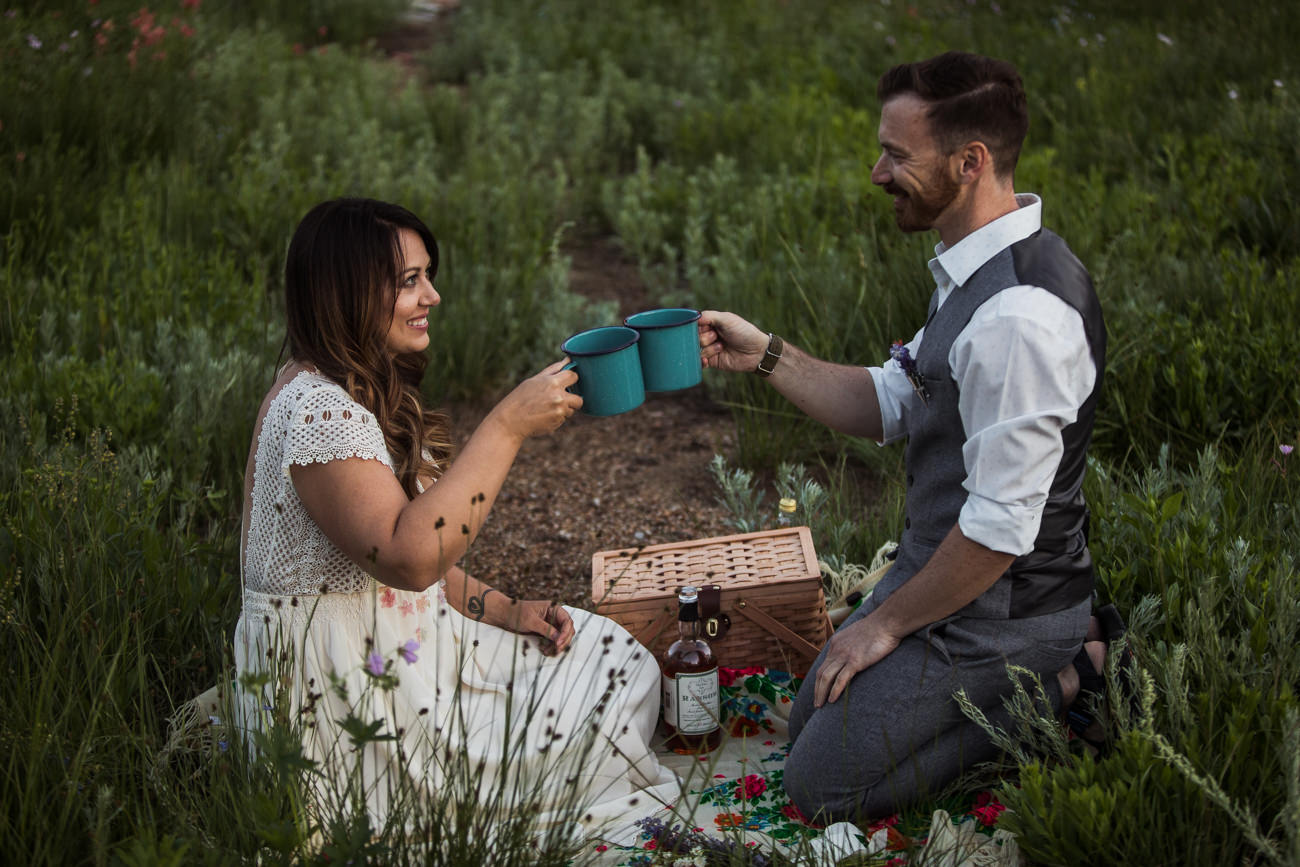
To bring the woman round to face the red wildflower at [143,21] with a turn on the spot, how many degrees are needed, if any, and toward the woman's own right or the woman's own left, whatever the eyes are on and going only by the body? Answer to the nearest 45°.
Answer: approximately 90° to the woman's own left

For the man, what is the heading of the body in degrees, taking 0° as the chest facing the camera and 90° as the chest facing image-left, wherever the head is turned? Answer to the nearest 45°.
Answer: approximately 90°

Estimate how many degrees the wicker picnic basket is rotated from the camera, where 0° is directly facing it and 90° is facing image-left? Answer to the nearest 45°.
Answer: approximately 0°

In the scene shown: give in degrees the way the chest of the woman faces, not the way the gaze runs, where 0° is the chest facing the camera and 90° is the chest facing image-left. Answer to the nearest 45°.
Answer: approximately 270°

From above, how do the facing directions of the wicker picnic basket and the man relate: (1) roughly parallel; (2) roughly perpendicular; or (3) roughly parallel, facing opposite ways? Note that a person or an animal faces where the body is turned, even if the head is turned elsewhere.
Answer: roughly perpendicular

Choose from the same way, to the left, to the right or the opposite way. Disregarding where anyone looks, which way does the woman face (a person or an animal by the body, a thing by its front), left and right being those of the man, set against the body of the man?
the opposite way

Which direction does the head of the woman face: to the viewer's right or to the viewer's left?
to the viewer's right

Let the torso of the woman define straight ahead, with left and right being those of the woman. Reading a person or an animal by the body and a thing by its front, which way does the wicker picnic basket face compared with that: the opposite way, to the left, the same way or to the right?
to the right

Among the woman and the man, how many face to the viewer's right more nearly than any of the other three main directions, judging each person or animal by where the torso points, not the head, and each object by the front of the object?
1
